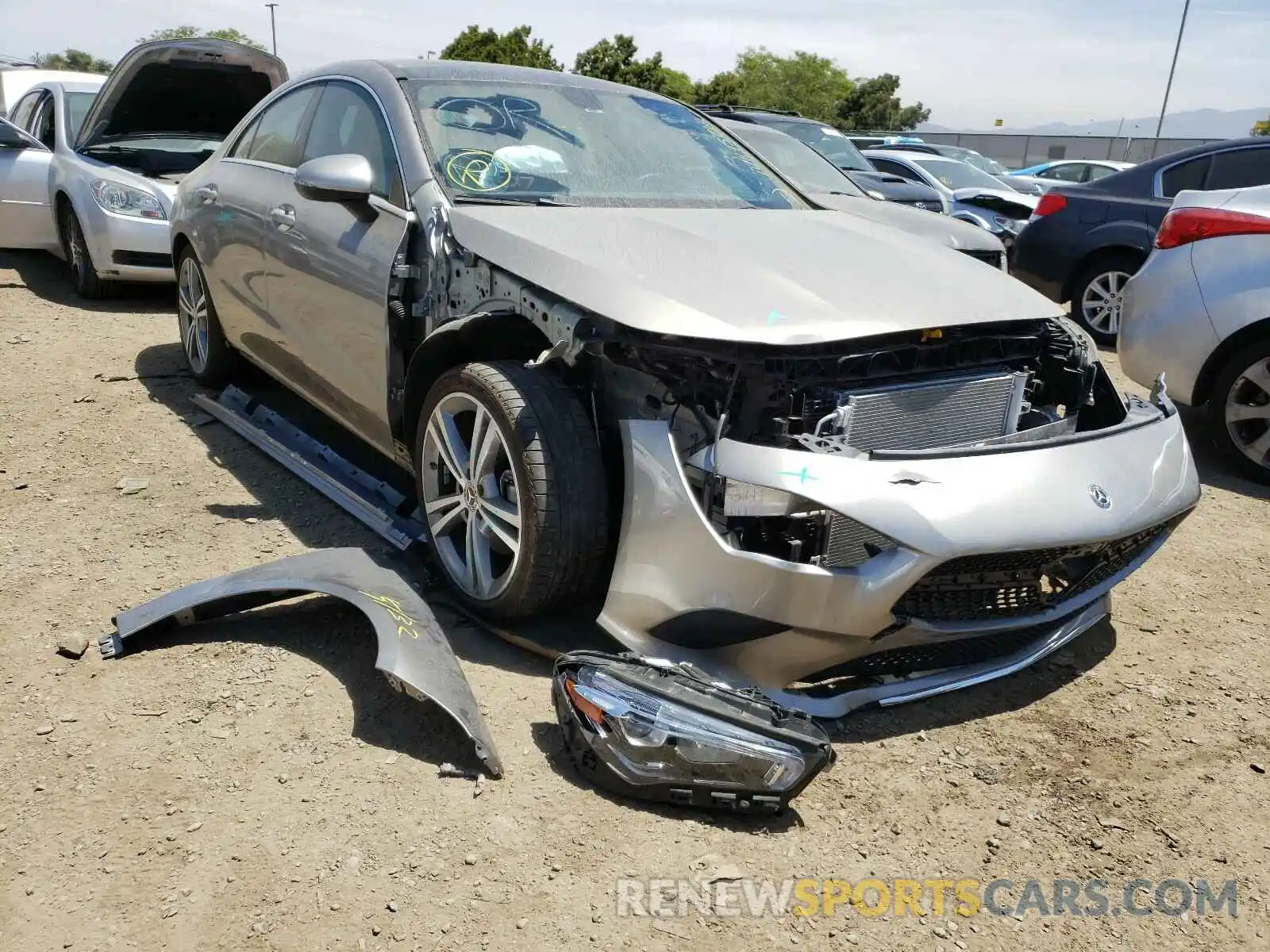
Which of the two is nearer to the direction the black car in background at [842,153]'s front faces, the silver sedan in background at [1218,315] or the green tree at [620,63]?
the silver sedan in background

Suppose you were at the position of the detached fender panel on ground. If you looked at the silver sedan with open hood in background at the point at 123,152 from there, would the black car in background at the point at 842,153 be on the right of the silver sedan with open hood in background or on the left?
right

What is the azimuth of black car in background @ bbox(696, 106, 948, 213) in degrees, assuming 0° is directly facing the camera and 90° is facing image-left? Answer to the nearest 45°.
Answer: approximately 315°

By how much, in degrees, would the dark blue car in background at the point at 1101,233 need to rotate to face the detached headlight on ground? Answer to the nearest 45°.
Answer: approximately 90° to its right

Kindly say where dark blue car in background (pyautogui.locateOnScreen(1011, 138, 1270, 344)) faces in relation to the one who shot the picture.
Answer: facing to the right of the viewer

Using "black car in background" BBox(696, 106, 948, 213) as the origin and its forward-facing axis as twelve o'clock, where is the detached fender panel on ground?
The detached fender panel on ground is roughly at 2 o'clock from the black car in background.

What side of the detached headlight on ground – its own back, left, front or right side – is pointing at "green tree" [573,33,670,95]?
back

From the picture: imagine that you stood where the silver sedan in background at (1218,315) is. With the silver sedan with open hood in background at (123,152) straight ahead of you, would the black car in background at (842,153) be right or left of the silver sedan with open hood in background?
right

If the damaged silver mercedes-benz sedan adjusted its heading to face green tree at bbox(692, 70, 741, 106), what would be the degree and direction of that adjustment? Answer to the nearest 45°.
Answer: approximately 135° to its left

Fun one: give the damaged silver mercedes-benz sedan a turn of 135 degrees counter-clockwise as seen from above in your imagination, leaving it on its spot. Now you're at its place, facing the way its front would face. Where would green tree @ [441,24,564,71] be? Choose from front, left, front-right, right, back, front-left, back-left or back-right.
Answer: front

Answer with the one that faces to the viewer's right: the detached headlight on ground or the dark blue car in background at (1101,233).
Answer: the dark blue car in background
